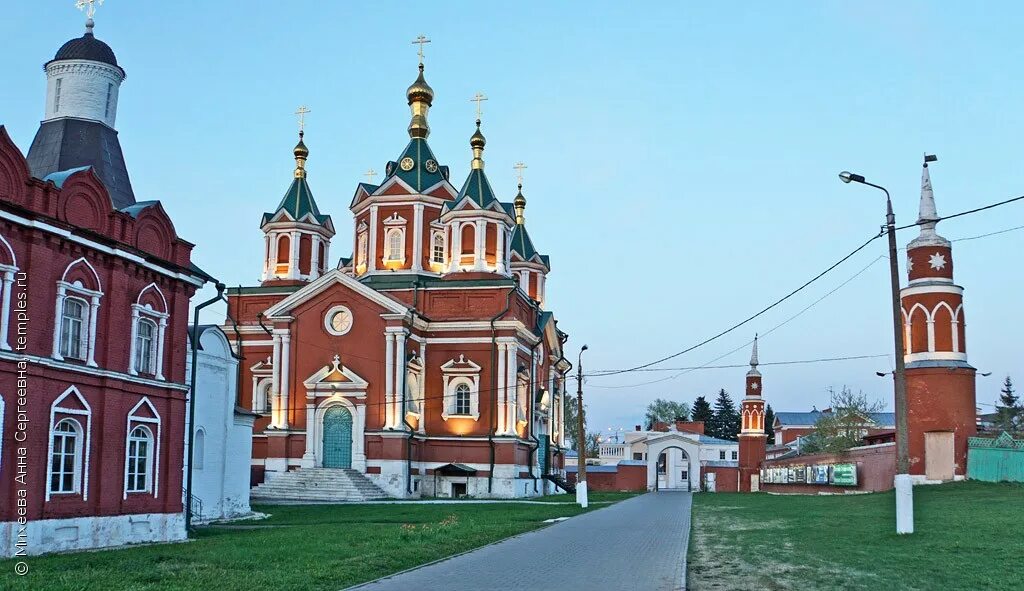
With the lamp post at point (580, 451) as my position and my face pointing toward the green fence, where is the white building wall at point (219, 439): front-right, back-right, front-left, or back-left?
back-right

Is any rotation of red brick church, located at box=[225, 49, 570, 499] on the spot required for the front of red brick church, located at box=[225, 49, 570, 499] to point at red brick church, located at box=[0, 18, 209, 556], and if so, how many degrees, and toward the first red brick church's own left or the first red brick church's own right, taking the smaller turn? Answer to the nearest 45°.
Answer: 0° — it already faces it

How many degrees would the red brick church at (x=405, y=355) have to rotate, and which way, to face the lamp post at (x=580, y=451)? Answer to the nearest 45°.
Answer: approximately 45° to its left

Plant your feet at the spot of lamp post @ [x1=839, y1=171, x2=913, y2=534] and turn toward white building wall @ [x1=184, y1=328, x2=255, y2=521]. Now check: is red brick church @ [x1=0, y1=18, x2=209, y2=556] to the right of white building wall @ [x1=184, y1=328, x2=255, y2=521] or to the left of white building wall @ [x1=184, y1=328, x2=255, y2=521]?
left

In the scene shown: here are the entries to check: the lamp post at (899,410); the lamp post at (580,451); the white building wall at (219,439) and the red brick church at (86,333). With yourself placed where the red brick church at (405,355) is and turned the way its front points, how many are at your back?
0

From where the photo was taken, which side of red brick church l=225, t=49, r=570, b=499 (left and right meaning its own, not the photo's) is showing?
front

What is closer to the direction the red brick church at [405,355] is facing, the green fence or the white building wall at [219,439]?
the white building wall

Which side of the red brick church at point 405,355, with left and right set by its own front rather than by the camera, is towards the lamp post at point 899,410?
front

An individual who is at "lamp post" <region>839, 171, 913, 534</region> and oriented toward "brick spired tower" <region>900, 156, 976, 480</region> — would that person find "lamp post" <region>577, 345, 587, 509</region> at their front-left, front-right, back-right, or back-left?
front-left

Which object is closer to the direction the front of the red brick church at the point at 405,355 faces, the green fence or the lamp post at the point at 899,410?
the lamp post

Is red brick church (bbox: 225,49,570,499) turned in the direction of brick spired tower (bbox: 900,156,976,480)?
no

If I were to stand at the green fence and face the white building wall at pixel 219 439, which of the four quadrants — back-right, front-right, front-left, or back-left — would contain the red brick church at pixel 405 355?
front-right
